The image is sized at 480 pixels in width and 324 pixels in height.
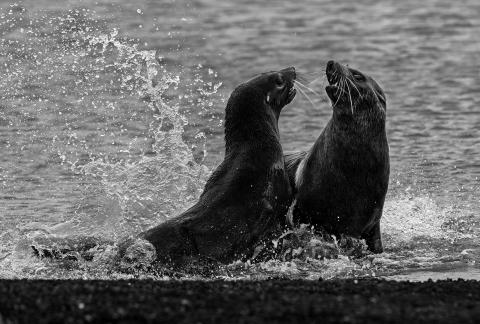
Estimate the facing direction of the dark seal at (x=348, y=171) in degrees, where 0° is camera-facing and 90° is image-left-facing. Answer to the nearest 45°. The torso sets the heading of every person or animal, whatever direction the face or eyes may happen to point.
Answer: approximately 45°
